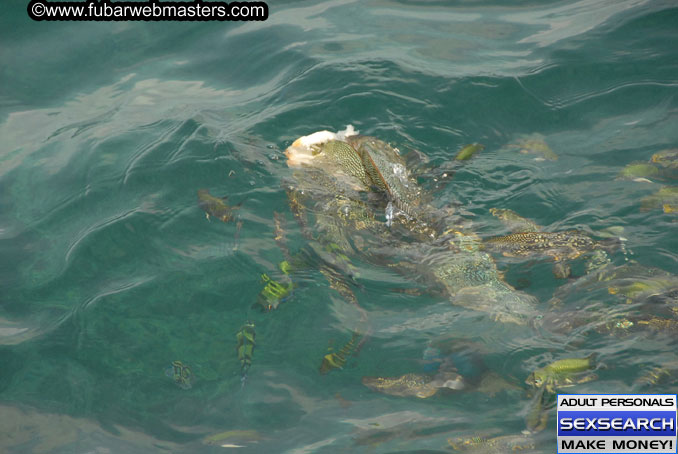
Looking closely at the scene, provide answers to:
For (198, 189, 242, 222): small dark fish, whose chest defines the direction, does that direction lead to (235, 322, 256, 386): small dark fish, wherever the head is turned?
no

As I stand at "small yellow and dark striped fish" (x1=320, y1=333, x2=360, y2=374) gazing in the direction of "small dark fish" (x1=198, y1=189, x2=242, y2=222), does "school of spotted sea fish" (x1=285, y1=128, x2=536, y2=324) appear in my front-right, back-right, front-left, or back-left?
front-right

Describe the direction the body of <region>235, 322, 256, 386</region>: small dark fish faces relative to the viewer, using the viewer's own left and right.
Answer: facing away from the viewer

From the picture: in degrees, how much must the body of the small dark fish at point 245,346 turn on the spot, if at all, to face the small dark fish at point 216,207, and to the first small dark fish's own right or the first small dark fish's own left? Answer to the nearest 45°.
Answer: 0° — it already faces it

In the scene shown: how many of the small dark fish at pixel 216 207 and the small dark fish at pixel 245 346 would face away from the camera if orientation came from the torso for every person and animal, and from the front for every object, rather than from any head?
1

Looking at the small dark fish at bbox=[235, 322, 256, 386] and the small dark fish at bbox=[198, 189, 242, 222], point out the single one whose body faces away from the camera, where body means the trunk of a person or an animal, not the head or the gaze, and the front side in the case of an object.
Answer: the small dark fish at bbox=[235, 322, 256, 386]
